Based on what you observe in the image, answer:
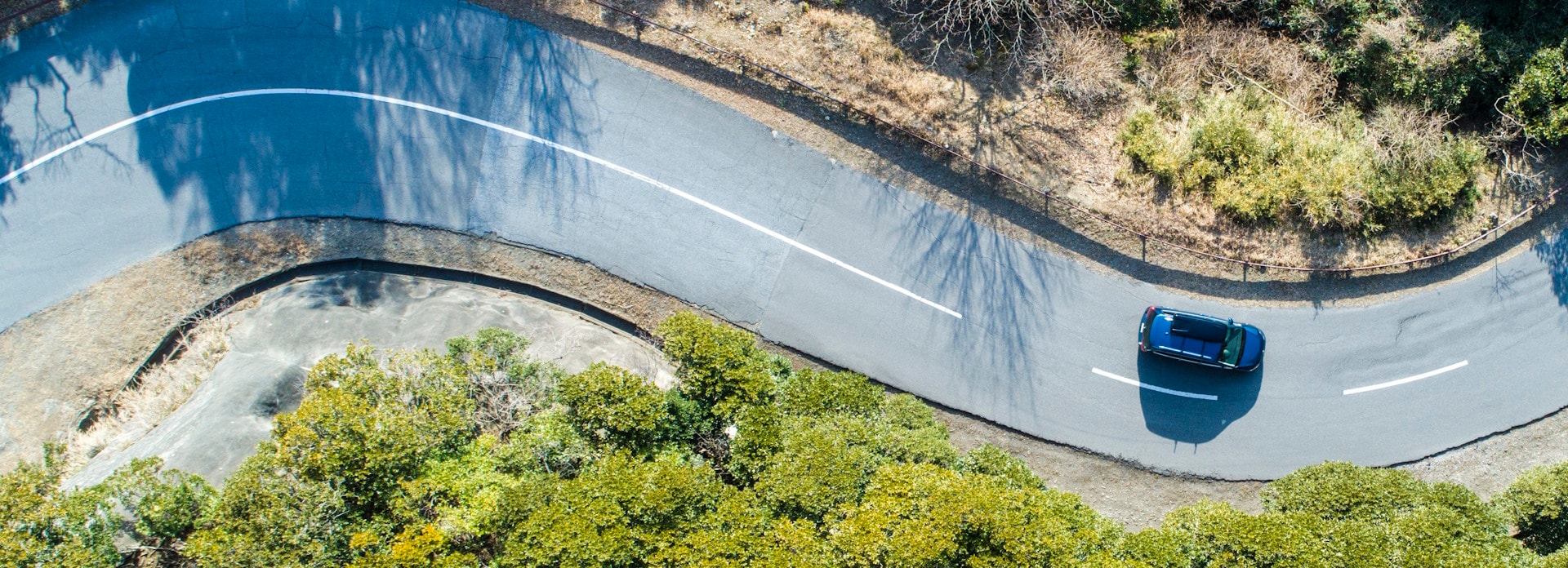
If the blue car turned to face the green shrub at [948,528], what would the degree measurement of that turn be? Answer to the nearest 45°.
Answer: approximately 135° to its right

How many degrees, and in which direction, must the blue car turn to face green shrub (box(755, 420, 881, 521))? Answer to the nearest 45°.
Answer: approximately 135° to its right

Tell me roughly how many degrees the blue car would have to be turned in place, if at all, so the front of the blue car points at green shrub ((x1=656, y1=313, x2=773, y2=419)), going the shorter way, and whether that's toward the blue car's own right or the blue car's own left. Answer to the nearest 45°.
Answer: approximately 135° to the blue car's own right

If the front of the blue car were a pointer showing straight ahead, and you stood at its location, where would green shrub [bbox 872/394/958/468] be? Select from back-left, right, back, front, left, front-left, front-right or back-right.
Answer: back-right

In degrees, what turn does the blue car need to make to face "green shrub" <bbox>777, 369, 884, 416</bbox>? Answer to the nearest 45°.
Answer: approximately 135° to its right

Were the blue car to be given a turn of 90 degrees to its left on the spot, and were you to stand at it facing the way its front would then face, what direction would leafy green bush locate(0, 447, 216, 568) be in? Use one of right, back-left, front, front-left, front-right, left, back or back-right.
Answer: back-left

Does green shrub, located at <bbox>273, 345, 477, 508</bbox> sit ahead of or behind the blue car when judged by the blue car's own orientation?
behind

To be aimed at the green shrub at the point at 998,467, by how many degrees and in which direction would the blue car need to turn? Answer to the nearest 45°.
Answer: approximately 135° to its right

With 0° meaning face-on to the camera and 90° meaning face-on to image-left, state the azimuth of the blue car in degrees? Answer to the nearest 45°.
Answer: approximately 270°

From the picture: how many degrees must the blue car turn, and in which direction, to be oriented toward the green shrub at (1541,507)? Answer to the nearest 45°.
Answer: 0° — it already faces it

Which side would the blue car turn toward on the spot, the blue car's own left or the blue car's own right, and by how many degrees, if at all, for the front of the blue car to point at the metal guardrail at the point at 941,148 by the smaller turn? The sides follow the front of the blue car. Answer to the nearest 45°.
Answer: approximately 180°
